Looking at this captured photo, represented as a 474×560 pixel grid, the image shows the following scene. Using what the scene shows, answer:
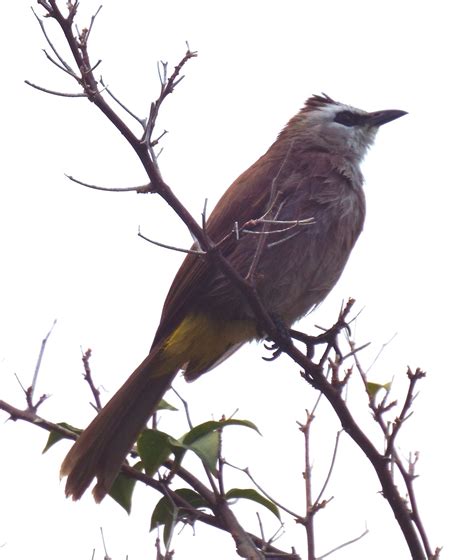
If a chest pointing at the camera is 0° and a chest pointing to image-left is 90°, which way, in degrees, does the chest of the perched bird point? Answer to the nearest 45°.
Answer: approximately 270°
